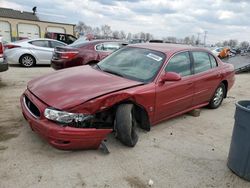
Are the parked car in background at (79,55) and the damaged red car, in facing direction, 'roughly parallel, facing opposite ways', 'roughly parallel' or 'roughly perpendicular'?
roughly parallel, facing opposite ways

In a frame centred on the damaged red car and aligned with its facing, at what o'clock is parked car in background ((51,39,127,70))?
The parked car in background is roughly at 4 o'clock from the damaged red car.

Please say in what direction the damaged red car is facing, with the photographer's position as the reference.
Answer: facing the viewer and to the left of the viewer

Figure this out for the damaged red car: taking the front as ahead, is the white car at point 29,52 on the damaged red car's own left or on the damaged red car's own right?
on the damaged red car's own right

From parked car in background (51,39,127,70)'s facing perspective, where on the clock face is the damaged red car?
The damaged red car is roughly at 4 o'clock from the parked car in background.

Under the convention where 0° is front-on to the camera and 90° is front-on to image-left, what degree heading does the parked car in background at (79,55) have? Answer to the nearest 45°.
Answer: approximately 225°
